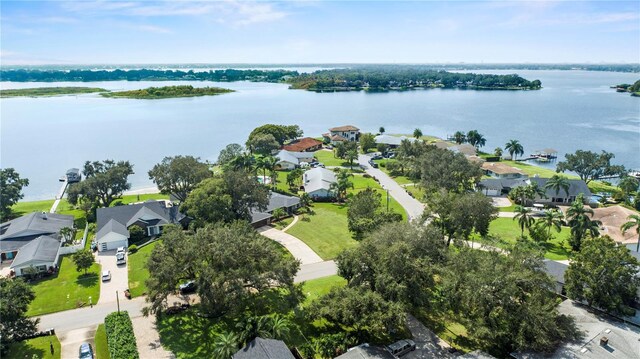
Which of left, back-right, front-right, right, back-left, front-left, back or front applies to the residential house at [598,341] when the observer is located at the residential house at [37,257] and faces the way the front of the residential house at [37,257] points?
front-left

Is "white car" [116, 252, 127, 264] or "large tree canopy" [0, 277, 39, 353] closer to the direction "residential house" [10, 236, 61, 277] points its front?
the large tree canopy

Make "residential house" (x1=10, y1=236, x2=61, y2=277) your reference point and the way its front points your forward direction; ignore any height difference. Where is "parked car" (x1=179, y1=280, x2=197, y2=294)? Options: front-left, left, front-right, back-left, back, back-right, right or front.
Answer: front-left

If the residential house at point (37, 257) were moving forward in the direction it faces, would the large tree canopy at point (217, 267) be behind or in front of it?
in front

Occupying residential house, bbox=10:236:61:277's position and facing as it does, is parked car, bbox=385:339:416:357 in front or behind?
in front

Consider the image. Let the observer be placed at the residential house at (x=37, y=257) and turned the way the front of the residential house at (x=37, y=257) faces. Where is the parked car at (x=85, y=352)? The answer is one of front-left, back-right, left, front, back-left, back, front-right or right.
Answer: front

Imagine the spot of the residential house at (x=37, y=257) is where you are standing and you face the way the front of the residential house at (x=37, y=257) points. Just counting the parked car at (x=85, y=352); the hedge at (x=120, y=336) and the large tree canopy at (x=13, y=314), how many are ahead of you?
3

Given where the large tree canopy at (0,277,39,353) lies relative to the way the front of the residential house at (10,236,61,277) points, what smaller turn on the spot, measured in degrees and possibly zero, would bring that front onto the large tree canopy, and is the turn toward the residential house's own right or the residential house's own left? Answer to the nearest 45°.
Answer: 0° — it already faces it

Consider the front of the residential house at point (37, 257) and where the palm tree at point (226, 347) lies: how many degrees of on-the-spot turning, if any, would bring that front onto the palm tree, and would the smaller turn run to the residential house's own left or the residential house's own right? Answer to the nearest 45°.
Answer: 0° — it already faces it

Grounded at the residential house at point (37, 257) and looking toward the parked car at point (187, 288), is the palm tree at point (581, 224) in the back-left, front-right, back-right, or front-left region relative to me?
front-left

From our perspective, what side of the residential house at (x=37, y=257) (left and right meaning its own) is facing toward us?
front

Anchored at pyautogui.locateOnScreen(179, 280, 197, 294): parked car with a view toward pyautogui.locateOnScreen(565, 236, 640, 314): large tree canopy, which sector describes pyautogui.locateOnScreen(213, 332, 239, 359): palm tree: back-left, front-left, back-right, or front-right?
front-right

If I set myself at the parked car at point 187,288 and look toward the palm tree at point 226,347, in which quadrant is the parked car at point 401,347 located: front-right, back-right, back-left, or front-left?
front-left

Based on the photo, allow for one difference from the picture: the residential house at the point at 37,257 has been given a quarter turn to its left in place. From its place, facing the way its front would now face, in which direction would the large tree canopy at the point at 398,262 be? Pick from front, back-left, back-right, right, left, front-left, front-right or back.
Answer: front-right

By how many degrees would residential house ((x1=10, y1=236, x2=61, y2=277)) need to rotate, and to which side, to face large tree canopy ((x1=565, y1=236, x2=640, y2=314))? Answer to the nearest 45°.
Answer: approximately 45° to its left
